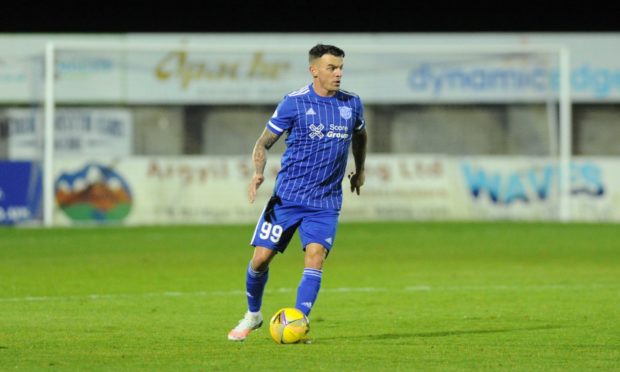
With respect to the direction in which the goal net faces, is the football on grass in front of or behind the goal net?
in front

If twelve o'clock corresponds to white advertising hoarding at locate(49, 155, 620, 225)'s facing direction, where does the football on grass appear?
The football on grass is roughly at 12 o'clock from the white advertising hoarding.

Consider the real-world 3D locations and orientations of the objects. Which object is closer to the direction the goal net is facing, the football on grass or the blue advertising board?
the football on grass

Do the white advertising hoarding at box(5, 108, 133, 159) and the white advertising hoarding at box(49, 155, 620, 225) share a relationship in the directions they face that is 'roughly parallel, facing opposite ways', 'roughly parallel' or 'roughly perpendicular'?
roughly parallel

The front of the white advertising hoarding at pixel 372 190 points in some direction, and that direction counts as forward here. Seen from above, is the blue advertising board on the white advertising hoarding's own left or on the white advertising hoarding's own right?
on the white advertising hoarding's own right

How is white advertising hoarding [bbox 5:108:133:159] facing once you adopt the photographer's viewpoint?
facing the viewer

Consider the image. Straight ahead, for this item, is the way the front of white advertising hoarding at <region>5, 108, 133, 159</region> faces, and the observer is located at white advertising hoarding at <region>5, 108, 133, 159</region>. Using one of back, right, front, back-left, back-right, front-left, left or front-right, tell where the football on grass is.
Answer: front

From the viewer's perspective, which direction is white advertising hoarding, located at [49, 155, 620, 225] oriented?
toward the camera

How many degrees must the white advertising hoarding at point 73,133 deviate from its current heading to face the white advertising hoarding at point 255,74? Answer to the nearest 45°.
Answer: approximately 90° to its left

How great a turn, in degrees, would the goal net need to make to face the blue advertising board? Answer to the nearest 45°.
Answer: approximately 90° to its right

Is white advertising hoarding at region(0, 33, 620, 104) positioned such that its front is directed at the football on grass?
yes
